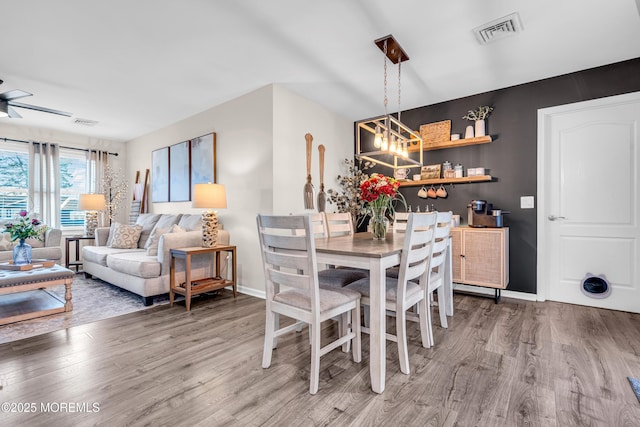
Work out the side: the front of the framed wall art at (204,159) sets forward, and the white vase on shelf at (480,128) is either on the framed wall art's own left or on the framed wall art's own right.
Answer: on the framed wall art's own left

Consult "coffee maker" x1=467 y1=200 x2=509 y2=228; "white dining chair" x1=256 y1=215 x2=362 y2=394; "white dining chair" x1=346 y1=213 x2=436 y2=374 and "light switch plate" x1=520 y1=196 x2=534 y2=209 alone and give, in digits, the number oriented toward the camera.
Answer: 2

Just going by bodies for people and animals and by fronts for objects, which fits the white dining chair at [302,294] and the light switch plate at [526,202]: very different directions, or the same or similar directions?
very different directions

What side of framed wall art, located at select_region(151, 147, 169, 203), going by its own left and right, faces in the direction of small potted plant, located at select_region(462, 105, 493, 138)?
left

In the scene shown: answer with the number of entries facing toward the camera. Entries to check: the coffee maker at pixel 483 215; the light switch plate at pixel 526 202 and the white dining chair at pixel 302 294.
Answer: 2

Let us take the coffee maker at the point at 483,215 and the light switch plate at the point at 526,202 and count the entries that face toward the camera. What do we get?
2

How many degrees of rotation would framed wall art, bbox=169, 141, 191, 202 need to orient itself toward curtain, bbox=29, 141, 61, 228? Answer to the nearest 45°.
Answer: approximately 90° to its right

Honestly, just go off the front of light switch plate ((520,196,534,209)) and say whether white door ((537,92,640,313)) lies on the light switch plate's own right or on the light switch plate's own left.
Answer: on the light switch plate's own left
